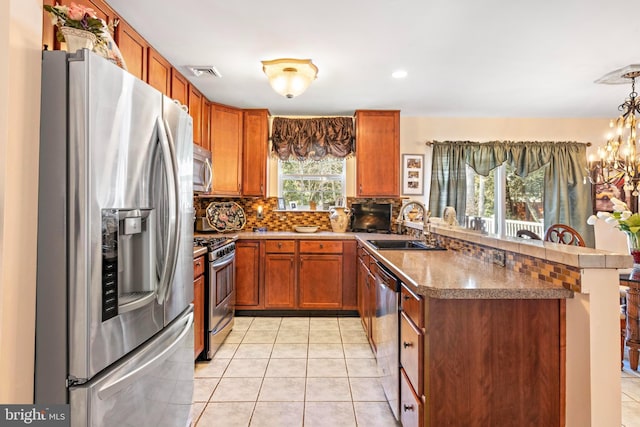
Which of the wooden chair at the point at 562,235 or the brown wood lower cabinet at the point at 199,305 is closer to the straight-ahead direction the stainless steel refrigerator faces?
the wooden chair

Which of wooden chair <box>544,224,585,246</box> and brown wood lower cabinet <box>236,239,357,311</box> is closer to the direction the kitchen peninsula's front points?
the brown wood lower cabinet

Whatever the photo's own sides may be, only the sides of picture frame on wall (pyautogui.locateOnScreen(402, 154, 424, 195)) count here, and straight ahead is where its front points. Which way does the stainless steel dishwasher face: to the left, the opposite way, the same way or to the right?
to the right

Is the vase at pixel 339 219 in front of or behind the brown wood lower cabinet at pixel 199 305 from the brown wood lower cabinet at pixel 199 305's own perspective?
in front

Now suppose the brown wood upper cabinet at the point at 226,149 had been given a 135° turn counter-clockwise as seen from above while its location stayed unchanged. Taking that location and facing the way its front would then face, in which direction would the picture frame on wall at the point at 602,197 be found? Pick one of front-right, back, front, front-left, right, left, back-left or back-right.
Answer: right

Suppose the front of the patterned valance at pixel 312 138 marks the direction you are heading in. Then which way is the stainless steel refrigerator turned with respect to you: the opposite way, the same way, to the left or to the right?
to the left

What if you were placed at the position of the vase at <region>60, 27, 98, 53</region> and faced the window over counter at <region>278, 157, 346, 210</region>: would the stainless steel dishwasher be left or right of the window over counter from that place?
right

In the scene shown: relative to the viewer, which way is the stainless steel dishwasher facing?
to the viewer's left

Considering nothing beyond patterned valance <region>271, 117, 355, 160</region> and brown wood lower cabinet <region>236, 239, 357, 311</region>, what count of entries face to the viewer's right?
0

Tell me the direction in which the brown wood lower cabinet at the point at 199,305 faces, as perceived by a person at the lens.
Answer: facing to the right of the viewer

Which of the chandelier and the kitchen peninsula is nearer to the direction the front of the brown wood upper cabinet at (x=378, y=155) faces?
the kitchen peninsula

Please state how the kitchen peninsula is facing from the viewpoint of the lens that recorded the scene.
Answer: facing to the left of the viewer

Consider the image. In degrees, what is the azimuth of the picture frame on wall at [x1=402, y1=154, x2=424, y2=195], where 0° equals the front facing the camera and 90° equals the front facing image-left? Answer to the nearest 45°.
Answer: approximately 0°
